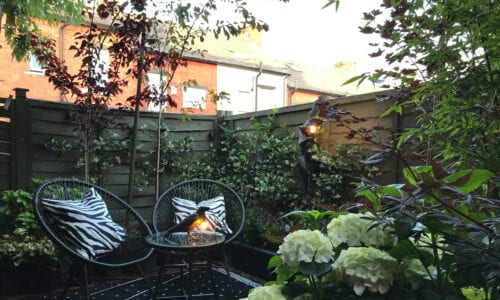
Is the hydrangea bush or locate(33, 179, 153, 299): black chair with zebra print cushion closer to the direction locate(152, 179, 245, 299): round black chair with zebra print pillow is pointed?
the hydrangea bush

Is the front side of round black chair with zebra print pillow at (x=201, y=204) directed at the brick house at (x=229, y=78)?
no

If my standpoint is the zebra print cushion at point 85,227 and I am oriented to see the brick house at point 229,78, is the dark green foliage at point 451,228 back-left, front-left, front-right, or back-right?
back-right

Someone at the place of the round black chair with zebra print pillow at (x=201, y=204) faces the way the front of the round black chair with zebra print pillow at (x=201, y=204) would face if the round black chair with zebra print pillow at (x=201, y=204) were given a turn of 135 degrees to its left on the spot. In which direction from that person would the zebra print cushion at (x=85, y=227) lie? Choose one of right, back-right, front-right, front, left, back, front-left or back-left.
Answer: back

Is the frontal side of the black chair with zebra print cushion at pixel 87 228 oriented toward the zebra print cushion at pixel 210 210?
no

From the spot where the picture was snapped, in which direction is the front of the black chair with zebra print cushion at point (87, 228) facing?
facing the viewer and to the right of the viewer

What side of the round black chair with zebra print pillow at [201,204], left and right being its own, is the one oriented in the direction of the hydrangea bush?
front

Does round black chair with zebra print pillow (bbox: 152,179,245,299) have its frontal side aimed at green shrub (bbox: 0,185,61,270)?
no

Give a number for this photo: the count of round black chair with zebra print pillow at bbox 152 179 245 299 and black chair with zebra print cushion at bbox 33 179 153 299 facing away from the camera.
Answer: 0

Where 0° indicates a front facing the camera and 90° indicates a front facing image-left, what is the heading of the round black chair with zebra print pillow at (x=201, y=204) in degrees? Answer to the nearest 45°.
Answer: approximately 0°

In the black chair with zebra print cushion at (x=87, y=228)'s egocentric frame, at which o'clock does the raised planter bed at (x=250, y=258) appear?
The raised planter bed is roughly at 10 o'clock from the black chair with zebra print cushion.
